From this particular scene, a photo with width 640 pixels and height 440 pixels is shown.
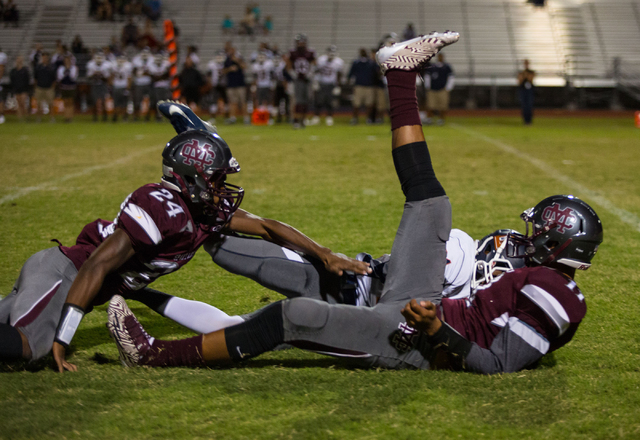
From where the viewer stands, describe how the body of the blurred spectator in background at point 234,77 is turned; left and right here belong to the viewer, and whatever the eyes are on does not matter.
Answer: facing the viewer

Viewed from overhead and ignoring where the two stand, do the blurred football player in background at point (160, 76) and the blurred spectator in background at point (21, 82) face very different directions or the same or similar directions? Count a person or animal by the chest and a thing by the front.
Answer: same or similar directions

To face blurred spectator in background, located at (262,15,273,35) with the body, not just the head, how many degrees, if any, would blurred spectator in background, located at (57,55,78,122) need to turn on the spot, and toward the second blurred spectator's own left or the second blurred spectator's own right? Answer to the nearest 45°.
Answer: approximately 135° to the second blurred spectator's own left

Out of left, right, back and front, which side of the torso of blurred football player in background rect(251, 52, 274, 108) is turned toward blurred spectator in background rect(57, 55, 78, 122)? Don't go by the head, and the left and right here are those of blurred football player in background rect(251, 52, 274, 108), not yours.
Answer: right

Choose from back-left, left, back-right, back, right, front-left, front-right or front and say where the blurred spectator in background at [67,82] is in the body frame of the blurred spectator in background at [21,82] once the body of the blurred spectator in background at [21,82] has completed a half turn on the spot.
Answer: right

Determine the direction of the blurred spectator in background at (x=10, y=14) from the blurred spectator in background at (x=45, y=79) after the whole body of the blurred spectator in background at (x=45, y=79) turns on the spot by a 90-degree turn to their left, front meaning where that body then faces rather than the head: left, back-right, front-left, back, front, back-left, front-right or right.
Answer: left

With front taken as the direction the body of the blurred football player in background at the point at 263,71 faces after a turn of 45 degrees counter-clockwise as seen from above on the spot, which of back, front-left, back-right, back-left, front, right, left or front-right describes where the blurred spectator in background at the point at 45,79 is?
back-right

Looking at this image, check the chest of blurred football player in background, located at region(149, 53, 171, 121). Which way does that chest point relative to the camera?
toward the camera

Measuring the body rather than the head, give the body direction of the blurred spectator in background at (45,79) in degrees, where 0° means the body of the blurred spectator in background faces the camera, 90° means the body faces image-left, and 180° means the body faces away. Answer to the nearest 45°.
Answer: approximately 0°

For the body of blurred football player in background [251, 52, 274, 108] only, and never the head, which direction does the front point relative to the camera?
toward the camera

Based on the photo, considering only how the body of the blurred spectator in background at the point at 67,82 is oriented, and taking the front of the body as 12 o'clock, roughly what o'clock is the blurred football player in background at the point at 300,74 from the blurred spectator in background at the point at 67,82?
the blurred football player in background at the point at 300,74 is roughly at 10 o'clock from the blurred spectator in background at the point at 67,82.

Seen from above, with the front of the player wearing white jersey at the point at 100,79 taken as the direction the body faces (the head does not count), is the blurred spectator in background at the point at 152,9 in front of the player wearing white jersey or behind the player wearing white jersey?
behind

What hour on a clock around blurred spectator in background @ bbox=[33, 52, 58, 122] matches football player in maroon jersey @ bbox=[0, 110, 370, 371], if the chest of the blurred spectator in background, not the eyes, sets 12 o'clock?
The football player in maroon jersey is roughly at 12 o'clock from the blurred spectator in background.

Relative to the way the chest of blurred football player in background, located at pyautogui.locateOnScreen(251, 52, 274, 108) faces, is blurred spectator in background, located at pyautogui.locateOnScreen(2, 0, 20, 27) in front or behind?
behind

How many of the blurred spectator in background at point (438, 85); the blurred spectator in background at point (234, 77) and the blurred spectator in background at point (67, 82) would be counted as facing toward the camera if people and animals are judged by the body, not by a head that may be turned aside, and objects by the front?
3

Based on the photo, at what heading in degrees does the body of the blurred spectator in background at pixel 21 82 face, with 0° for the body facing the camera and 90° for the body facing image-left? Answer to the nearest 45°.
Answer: approximately 0°
